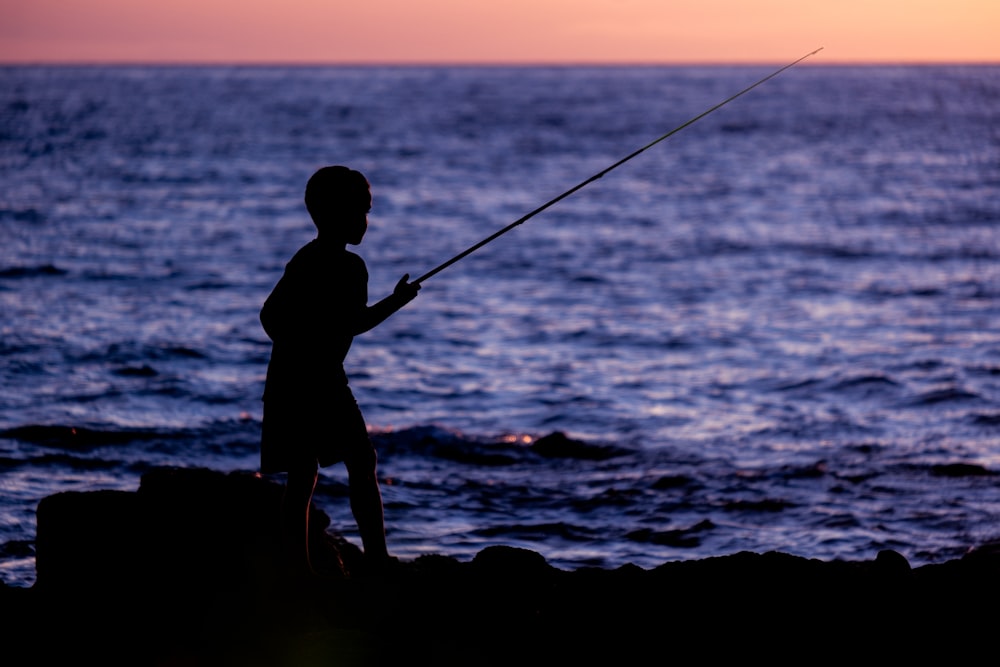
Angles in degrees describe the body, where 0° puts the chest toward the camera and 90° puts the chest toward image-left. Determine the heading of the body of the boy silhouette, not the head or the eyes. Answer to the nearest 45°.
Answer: approximately 270°
